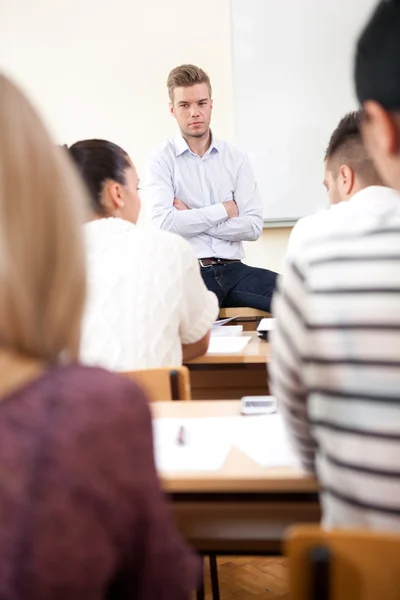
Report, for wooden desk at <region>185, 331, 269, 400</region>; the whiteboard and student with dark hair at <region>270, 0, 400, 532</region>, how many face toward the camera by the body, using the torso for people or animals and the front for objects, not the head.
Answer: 2

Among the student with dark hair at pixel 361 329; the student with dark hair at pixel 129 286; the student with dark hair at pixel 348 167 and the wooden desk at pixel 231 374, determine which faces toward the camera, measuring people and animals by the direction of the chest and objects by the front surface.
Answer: the wooden desk

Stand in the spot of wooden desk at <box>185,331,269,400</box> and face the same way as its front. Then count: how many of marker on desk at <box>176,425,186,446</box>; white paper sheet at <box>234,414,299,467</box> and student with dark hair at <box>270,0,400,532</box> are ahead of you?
3

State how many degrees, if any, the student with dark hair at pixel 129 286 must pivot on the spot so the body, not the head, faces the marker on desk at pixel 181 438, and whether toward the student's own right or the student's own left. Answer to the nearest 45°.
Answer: approximately 135° to the student's own right

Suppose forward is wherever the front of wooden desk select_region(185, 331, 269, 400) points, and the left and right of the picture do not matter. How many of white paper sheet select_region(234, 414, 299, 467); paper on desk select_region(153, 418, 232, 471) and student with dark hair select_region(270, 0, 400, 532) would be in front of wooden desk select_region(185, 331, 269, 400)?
3

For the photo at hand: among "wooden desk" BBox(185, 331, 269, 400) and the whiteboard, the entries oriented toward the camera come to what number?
2

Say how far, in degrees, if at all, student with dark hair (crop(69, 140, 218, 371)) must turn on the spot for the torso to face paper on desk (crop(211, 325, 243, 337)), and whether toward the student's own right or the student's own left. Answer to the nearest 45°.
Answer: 0° — they already face it

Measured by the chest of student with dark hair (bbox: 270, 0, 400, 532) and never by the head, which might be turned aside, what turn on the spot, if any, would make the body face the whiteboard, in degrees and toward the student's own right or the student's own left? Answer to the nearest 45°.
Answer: approximately 45° to the student's own right

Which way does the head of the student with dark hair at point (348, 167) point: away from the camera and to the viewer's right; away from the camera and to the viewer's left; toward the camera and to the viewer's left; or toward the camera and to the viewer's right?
away from the camera and to the viewer's left

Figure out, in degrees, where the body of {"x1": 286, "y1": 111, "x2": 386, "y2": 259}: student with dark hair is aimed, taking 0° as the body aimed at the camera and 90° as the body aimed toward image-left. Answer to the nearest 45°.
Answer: approximately 135°

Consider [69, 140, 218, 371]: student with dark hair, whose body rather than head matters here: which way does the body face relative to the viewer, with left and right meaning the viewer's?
facing away from the viewer and to the right of the viewer
